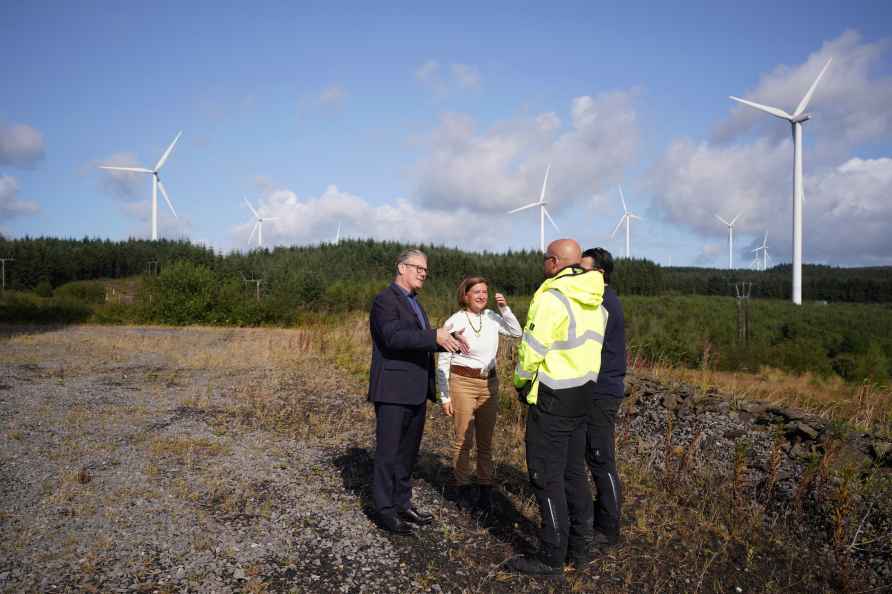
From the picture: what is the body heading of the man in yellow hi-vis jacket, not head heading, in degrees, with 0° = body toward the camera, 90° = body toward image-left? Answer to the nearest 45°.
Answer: approximately 135°

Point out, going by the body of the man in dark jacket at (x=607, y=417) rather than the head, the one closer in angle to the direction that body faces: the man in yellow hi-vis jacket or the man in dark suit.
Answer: the man in dark suit

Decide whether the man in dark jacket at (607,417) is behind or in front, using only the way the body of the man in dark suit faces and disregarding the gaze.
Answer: in front

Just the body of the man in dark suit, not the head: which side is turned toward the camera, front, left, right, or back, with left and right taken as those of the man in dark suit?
right

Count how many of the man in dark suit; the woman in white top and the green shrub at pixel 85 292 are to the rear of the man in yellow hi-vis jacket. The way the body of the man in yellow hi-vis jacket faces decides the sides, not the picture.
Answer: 0

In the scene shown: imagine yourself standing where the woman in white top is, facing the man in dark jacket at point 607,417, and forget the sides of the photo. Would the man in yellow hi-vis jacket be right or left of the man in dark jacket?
right

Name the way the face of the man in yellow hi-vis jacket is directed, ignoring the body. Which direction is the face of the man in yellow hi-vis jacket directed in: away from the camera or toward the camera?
away from the camera

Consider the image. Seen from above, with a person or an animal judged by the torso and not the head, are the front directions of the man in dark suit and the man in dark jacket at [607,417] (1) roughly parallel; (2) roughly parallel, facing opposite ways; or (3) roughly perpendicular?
roughly parallel, facing opposite ways

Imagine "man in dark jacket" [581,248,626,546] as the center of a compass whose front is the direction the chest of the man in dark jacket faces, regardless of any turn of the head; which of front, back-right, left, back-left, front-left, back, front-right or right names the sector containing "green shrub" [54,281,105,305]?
front-right

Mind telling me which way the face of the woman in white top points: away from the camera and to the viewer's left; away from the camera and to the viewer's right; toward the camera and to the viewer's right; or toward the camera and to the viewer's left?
toward the camera and to the viewer's right

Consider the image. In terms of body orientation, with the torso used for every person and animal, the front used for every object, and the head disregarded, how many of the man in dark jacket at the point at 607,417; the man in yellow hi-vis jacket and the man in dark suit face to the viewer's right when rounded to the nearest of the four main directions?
1

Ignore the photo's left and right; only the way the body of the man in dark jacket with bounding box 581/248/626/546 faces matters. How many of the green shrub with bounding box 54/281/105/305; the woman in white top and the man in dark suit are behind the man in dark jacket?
0

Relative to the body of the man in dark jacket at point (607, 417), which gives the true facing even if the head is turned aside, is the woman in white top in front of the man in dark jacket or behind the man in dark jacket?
in front

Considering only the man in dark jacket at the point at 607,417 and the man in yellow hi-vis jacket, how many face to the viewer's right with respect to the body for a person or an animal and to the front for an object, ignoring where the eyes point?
0

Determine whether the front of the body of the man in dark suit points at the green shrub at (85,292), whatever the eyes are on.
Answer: no

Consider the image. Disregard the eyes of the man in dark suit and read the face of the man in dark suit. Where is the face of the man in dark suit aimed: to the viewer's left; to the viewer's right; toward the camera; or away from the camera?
to the viewer's right

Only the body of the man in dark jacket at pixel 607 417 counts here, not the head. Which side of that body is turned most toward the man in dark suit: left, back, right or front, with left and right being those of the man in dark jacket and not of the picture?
front

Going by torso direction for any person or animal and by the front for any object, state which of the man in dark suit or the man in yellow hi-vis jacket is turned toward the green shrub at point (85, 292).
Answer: the man in yellow hi-vis jacket

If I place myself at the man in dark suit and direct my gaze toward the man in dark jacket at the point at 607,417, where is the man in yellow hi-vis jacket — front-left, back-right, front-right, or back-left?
front-right

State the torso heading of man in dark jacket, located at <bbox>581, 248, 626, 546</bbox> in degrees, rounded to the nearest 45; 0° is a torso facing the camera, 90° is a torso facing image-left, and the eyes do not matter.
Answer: approximately 90°
